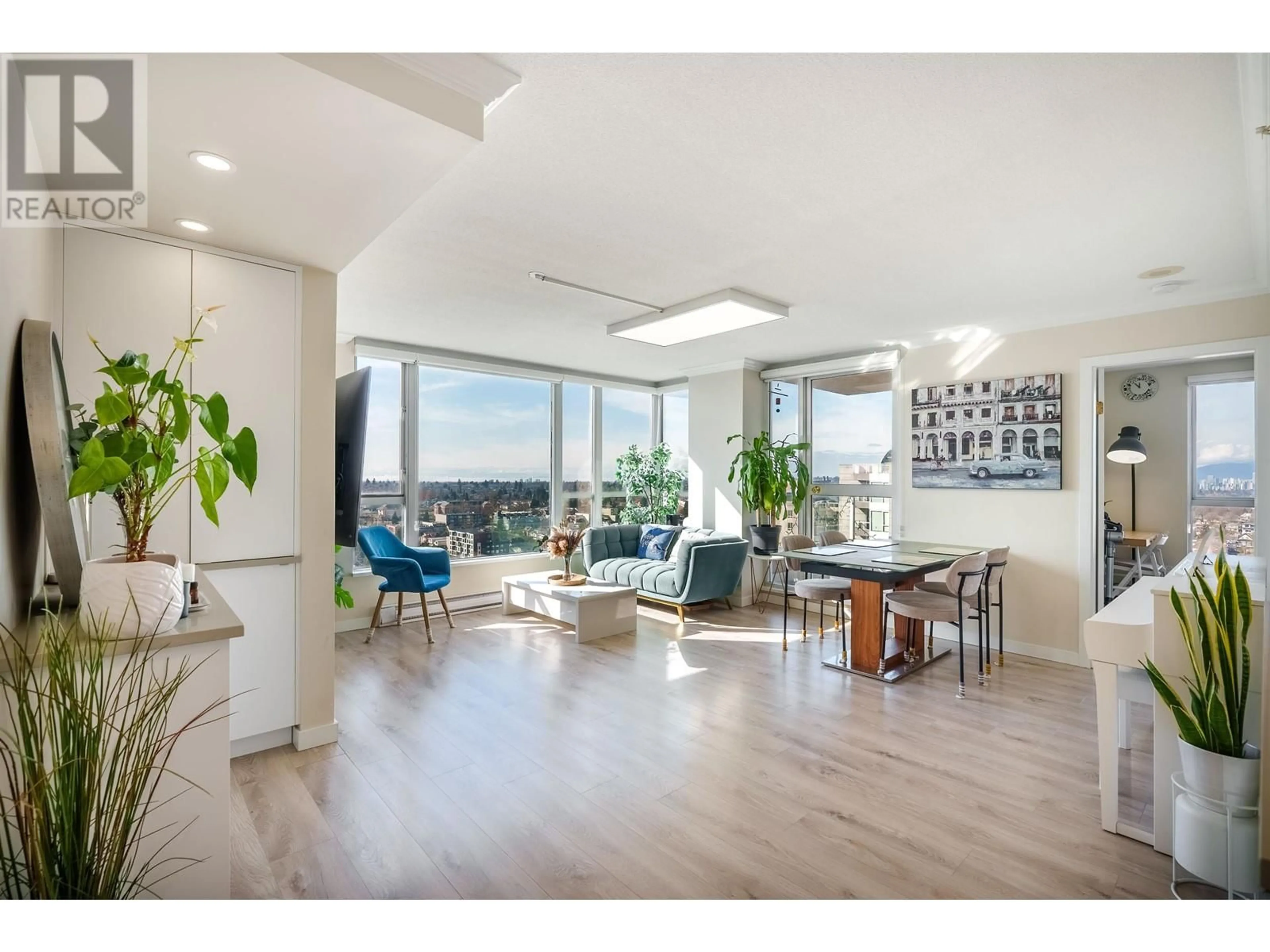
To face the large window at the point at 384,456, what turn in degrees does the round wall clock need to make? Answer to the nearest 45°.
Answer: approximately 45° to its right

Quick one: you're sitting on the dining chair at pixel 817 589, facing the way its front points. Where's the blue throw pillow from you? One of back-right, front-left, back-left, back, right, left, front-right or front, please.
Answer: back

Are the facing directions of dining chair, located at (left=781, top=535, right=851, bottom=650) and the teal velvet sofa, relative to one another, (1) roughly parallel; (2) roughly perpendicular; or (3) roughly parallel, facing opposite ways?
roughly perpendicular

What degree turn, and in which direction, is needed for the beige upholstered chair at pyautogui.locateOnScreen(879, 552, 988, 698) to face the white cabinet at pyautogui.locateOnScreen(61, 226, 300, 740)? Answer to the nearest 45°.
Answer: approximately 90° to its left

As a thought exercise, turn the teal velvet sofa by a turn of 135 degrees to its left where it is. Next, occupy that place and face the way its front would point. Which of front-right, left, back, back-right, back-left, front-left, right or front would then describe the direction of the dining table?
front-right

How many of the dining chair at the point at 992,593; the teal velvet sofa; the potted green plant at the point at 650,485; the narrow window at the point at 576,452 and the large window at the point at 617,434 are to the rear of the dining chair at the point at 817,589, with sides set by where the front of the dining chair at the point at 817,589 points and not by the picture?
4

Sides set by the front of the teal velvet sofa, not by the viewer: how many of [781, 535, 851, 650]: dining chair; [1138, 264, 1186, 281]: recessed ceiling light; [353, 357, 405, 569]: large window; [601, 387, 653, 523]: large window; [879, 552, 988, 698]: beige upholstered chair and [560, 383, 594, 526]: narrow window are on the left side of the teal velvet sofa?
3

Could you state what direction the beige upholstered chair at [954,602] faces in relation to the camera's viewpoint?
facing away from the viewer and to the left of the viewer

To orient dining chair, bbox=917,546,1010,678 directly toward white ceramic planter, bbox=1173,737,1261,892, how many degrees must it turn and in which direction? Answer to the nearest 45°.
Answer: approximately 135° to its left

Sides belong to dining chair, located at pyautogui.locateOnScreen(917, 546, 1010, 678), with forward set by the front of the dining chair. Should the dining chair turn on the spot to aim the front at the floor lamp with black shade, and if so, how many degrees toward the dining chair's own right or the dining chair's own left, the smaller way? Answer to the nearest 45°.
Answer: approximately 90° to the dining chair's own right

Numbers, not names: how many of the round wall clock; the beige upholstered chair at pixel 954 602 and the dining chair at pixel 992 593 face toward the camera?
1

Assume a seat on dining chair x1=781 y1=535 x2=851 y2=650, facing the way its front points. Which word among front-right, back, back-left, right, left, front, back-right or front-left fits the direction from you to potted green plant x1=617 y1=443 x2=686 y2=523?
back

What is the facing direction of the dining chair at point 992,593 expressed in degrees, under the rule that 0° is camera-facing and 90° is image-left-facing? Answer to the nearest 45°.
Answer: approximately 135°
